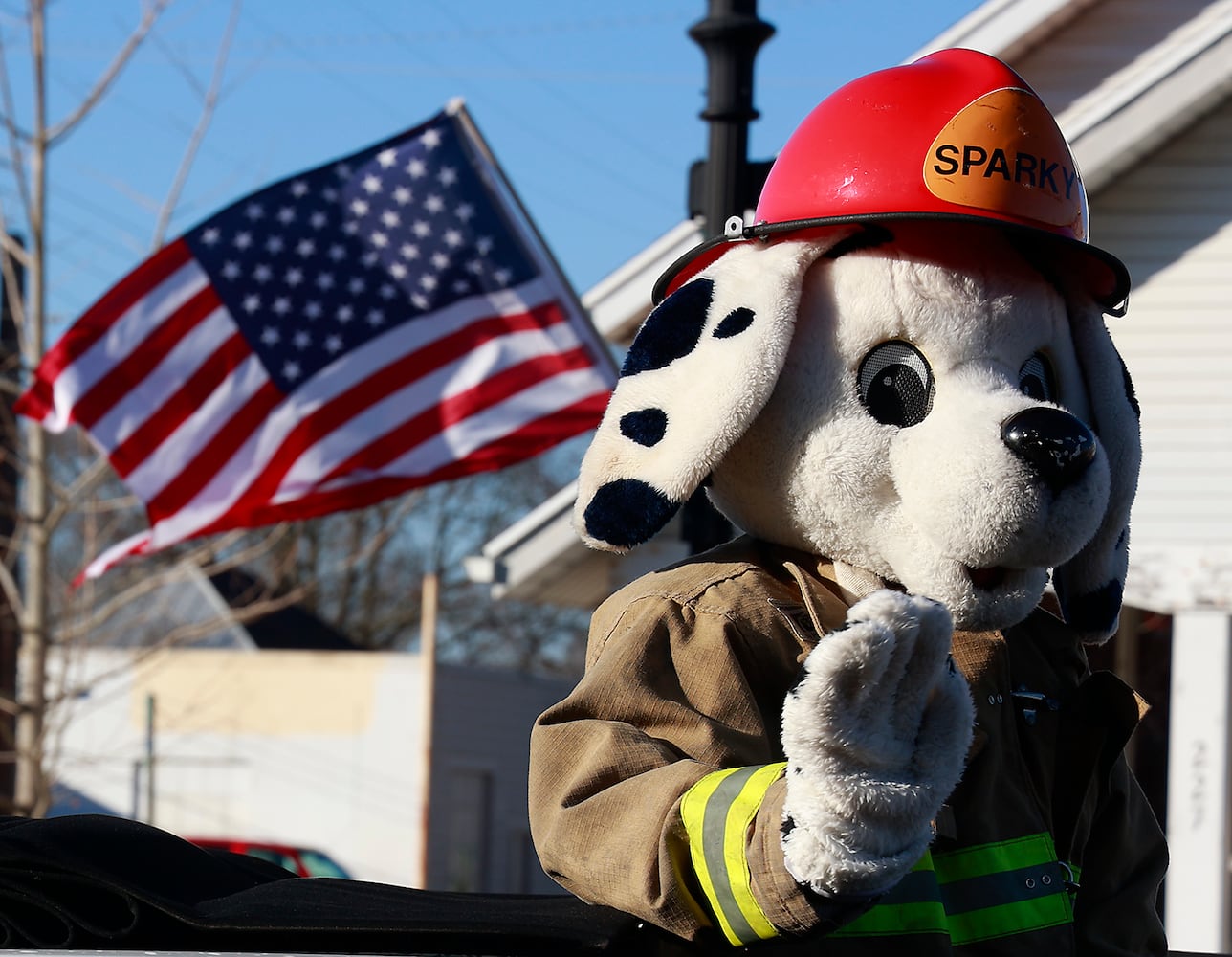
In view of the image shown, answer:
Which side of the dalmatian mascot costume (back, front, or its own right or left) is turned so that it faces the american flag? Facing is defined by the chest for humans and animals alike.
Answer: back

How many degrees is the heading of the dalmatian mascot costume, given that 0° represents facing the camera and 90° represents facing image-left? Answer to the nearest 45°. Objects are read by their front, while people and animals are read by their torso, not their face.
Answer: approximately 315°

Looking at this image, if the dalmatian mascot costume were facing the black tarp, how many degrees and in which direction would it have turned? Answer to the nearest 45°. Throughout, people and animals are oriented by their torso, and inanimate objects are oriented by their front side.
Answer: approximately 90° to its right

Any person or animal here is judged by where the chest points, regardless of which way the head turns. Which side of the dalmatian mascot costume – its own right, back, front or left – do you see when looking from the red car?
back
